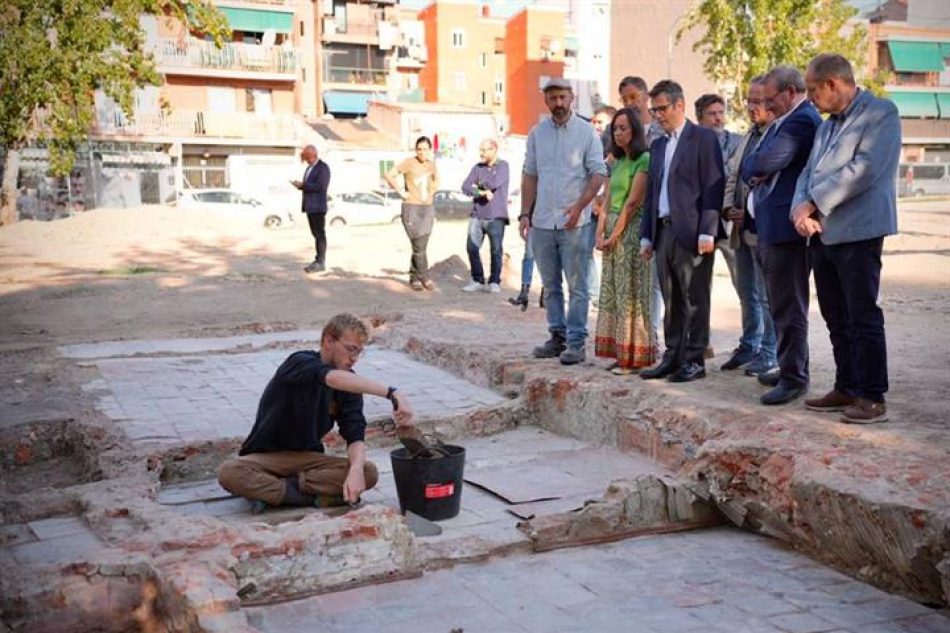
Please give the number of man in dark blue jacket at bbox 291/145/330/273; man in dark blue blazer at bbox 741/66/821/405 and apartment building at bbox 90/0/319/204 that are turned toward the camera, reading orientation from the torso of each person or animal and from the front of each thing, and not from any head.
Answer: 1

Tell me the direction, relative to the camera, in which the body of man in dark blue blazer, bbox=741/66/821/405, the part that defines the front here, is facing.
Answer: to the viewer's left

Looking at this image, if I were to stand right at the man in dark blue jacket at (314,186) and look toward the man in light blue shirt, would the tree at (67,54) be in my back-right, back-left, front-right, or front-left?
back-right

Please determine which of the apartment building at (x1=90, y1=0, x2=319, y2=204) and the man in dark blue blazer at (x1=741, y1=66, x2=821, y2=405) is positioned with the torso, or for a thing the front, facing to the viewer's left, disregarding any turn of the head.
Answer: the man in dark blue blazer

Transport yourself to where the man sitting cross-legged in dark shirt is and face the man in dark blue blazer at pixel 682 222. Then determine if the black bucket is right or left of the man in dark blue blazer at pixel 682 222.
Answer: right

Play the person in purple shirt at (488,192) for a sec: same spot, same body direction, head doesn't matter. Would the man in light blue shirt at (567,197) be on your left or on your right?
on your left

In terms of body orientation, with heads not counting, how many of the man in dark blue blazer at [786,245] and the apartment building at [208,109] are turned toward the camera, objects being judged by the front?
1

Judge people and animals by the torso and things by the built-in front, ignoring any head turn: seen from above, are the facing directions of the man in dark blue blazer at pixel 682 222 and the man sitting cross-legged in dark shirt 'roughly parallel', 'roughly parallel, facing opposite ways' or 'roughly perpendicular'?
roughly perpendicular

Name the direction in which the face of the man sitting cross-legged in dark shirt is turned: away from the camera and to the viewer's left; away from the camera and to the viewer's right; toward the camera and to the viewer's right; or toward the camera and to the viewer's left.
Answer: toward the camera and to the viewer's right

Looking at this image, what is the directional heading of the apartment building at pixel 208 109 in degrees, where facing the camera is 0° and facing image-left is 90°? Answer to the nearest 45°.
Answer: approximately 0°

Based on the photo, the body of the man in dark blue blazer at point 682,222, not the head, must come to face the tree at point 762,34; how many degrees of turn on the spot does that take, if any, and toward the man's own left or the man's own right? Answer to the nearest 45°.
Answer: approximately 135° to the man's own right
